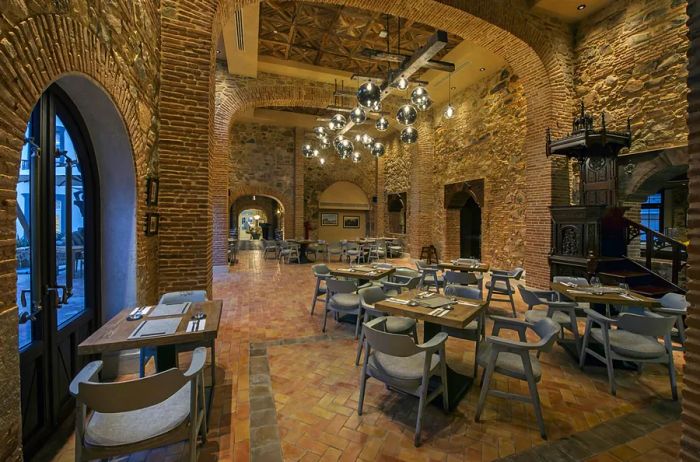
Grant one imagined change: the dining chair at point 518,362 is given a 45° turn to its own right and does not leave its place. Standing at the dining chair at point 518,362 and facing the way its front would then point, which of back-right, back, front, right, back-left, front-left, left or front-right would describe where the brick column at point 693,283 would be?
back-right

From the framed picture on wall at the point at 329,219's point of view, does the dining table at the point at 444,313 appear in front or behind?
in front

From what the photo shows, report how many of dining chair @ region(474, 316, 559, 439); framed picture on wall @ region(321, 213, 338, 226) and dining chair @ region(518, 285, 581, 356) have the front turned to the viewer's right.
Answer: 1

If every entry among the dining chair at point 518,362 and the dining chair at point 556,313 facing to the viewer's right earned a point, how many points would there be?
1

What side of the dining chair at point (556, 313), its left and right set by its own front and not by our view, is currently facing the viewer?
right

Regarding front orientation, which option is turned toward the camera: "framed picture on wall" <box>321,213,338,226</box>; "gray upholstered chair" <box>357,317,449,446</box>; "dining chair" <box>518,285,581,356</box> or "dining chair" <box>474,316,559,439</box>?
the framed picture on wall

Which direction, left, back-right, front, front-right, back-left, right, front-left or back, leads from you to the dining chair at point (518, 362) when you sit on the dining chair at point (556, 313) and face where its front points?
right

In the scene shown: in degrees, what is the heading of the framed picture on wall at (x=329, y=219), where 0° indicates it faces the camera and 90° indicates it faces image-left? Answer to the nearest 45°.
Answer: approximately 0°

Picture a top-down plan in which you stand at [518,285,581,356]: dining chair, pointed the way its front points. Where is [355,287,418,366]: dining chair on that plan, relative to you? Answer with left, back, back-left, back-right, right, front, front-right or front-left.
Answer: back-right

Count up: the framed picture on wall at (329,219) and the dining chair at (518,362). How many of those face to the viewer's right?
0

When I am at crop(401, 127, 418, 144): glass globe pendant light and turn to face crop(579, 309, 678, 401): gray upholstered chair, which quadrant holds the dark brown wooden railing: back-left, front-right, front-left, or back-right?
front-left

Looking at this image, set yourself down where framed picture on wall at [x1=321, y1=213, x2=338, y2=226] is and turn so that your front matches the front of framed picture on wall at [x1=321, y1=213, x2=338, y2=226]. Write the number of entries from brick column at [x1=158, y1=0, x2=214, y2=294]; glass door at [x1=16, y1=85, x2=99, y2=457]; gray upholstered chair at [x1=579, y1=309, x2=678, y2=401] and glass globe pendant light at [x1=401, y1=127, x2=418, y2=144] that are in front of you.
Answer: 4

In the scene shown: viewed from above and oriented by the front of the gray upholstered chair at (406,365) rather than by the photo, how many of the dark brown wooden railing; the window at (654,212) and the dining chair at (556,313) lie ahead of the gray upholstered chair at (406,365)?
3

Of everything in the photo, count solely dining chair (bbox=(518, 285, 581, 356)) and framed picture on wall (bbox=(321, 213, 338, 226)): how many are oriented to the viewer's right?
1

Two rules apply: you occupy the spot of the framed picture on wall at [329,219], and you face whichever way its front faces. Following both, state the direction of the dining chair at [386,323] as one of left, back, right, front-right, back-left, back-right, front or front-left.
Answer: front

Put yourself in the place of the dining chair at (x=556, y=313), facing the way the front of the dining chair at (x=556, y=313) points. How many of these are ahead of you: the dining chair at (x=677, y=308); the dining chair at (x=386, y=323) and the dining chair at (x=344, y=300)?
1

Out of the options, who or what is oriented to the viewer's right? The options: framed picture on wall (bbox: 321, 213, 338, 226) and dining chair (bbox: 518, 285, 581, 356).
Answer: the dining chair

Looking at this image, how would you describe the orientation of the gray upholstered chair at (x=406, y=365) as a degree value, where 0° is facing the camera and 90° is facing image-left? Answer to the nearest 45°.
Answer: approximately 225°
